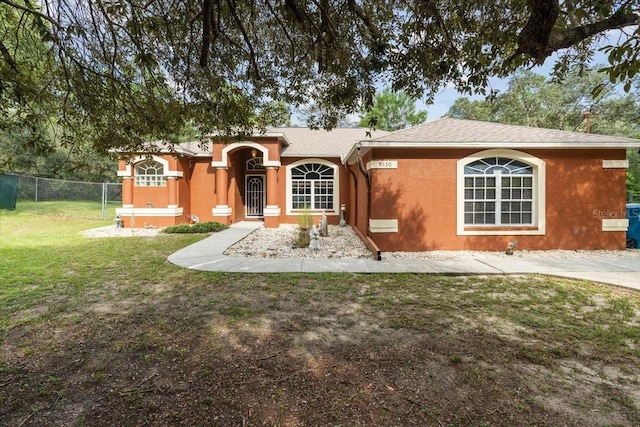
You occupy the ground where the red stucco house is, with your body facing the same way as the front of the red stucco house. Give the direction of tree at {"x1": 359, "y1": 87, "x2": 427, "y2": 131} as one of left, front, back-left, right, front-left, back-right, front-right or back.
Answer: back

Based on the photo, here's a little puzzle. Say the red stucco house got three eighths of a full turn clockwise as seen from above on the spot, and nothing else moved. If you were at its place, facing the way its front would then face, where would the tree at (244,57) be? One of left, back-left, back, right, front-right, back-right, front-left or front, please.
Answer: left

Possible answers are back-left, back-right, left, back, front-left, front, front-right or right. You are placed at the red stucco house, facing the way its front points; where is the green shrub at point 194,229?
right

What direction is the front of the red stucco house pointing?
toward the camera

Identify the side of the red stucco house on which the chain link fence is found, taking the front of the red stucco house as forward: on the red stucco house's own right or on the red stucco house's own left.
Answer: on the red stucco house's own right

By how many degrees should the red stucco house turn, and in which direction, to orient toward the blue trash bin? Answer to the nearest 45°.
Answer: approximately 90° to its left
